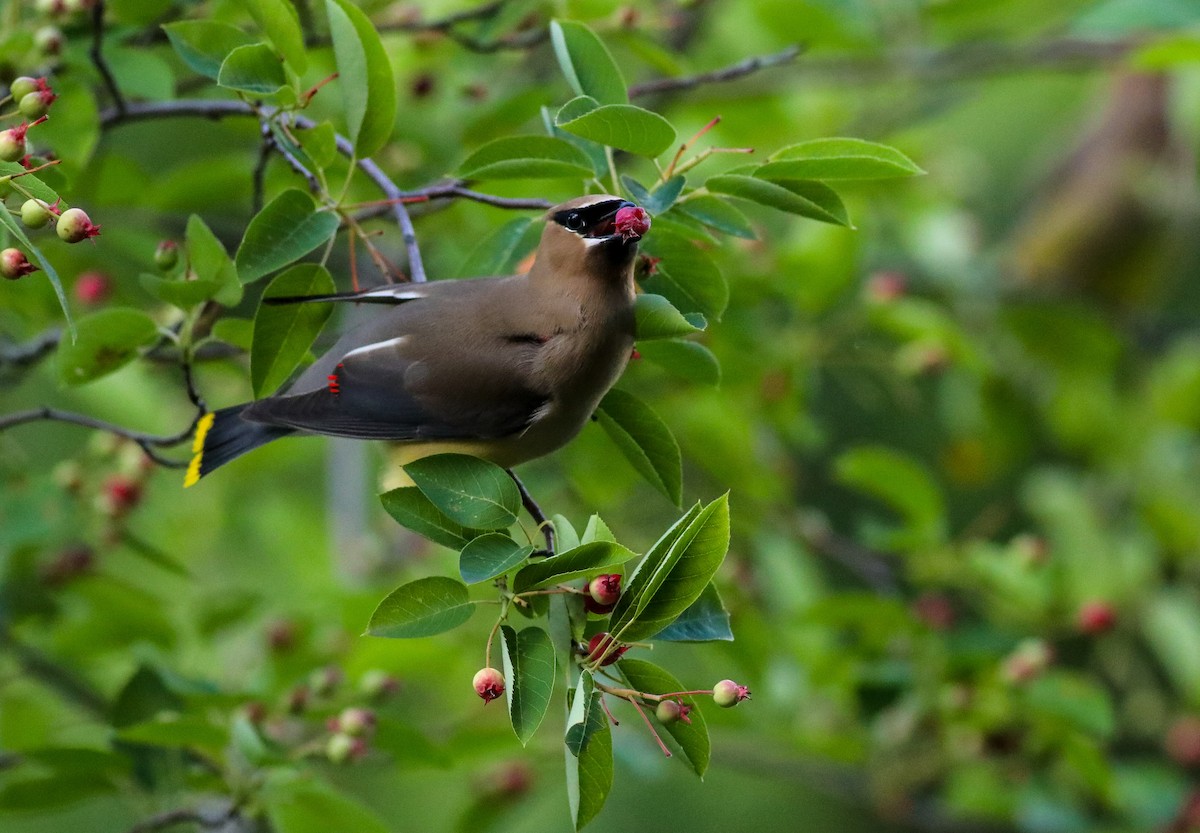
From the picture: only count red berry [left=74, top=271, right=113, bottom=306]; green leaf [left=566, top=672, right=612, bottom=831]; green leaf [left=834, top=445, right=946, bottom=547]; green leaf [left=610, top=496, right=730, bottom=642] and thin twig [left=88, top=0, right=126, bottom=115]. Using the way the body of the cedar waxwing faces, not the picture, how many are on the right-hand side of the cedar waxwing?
2

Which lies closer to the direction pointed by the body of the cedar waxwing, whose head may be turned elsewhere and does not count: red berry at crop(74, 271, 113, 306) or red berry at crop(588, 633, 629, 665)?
the red berry at crop(588, 633, 629, 665)

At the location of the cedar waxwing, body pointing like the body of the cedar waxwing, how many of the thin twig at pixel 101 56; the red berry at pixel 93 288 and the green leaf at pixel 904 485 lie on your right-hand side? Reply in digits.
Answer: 0

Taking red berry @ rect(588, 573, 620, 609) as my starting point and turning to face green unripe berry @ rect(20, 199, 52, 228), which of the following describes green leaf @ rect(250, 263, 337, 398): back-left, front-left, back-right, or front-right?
front-right

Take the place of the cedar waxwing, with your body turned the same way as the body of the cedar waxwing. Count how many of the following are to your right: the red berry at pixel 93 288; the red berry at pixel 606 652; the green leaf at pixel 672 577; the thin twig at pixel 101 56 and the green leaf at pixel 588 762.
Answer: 3

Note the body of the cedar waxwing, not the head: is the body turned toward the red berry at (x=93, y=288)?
no

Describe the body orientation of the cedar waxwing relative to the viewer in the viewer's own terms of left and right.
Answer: facing to the right of the viewer

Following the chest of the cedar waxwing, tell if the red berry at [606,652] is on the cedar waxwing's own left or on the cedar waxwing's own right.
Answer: on the cedar waxwing's own right
